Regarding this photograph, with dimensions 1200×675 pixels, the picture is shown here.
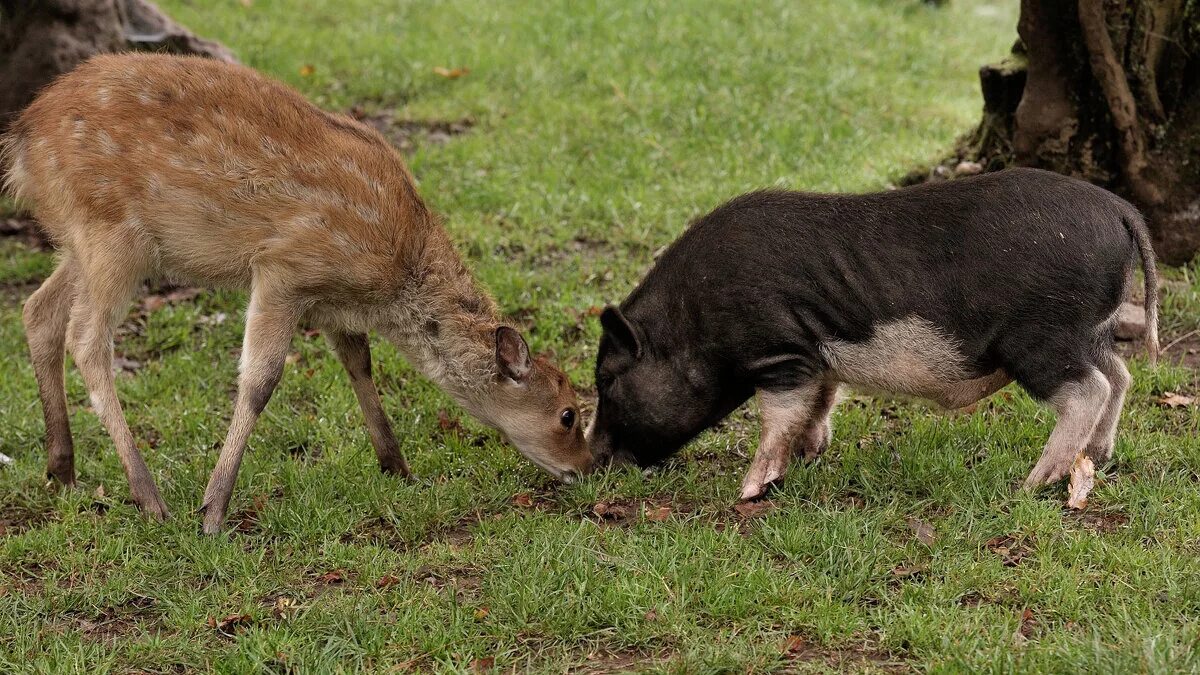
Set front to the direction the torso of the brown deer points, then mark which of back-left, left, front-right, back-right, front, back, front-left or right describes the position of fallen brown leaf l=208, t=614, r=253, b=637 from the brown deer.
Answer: right

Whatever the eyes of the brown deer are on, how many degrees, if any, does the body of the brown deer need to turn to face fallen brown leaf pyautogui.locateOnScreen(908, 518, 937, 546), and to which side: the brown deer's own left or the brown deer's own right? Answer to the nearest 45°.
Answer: approximately 45° to the brown deer's own right

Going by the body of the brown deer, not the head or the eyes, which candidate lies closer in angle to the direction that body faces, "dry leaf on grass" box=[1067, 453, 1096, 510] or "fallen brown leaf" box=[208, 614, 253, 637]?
the dry leaf on grass

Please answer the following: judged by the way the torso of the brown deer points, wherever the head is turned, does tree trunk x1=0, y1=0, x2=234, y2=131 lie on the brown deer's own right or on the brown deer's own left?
on the brown deer's own left

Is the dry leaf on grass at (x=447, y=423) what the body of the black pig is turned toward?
yes

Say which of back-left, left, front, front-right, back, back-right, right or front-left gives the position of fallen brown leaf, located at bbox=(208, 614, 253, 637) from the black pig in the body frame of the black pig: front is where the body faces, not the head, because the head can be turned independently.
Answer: front-left

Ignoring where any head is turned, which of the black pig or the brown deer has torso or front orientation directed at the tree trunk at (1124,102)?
the brown deer

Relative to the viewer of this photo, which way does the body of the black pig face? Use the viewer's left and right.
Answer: facing to the left of the viewer

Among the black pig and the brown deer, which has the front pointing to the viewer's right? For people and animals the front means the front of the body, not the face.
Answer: the brown deer

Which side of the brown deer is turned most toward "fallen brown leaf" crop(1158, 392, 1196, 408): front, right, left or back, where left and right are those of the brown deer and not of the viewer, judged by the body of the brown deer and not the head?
front

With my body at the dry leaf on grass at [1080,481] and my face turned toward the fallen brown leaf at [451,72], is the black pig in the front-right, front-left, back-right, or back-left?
front-left

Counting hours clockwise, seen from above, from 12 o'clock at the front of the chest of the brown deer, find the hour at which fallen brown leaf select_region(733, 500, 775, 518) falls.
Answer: The fallen brown leaf is roughly at 1 o'clock from the brown deer.

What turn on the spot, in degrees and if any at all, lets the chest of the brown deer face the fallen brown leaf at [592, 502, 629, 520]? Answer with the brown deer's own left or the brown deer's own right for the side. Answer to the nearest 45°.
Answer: approximately 45° to the brown deer's own right

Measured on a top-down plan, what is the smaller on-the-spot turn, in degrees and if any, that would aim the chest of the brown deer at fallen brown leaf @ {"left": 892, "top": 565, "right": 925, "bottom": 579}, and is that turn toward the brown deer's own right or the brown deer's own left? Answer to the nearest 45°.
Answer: approximately 45° to the brown deer's own right

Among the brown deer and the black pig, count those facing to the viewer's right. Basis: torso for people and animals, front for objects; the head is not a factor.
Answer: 1

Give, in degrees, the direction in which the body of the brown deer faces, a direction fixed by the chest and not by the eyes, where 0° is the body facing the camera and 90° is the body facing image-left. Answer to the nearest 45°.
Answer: approximately 270°
